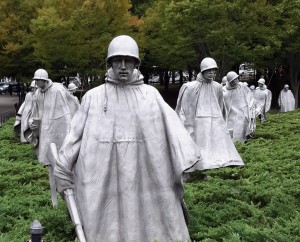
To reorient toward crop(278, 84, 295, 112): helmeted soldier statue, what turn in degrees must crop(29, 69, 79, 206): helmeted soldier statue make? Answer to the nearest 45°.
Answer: approximately 180°

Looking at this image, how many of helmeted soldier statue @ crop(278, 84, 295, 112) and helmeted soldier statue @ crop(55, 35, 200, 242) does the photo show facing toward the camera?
2

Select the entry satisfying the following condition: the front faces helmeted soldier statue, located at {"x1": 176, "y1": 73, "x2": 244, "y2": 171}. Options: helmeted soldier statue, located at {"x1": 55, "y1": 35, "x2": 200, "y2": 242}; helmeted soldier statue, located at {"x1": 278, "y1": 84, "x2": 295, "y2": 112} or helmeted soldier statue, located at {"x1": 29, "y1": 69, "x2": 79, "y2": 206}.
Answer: helmeted soldier statue, located at {"x1": 278, "y1": 84, "x2": 295, "y2": 112}

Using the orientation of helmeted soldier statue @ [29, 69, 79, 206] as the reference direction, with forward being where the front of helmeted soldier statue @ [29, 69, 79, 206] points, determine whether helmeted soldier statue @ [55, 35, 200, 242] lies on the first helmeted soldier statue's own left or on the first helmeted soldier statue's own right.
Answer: on the first helmeted soldier statue's own left

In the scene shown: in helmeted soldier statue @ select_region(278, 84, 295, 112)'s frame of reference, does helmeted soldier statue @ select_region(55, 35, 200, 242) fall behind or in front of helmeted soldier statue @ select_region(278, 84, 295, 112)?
in front

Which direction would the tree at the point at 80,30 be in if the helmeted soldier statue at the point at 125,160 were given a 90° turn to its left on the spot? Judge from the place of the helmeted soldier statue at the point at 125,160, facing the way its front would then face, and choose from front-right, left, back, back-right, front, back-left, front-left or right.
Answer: left

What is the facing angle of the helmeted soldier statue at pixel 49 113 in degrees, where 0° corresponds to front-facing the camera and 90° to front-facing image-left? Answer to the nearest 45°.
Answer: approximately 45°
